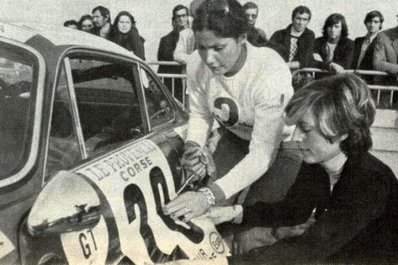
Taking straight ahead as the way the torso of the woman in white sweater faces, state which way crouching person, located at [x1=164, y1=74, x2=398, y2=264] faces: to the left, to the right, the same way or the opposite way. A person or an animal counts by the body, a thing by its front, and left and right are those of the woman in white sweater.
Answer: the same way

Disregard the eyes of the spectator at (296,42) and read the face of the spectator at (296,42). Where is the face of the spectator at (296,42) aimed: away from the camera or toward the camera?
toward the camera

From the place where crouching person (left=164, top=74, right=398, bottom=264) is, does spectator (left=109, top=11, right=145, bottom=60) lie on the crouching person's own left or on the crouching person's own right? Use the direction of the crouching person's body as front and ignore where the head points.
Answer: on the crouching person's own right

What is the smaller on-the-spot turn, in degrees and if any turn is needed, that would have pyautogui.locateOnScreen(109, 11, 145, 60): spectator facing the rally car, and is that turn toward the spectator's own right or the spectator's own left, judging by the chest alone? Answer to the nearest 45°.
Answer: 0° — they already face it

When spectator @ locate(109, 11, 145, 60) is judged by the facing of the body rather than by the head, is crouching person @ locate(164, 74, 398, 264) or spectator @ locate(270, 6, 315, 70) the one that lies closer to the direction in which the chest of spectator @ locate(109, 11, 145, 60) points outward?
the crouching person

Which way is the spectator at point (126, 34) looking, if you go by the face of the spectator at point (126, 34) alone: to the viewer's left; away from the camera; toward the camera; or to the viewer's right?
toward the camera

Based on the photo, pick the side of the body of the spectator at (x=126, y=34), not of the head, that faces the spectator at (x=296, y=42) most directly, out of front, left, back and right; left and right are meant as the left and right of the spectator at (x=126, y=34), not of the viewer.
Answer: left

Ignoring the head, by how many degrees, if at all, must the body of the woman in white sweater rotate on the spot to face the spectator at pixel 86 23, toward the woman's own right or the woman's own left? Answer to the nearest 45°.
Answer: approximately 90° to the woman's own right

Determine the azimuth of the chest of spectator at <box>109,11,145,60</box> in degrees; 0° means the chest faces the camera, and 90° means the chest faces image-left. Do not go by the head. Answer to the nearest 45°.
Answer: approximately 0°

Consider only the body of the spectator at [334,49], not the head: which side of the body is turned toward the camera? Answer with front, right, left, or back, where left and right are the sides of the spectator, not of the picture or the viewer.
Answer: front

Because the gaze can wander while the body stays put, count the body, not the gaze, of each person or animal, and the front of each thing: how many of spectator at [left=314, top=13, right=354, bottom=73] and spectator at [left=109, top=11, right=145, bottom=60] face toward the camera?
2

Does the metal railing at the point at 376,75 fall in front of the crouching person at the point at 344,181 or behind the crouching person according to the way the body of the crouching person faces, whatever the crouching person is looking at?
behind

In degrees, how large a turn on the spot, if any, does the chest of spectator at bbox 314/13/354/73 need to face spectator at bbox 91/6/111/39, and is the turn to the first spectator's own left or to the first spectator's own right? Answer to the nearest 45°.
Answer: approximately 90° to the first spectator's own right

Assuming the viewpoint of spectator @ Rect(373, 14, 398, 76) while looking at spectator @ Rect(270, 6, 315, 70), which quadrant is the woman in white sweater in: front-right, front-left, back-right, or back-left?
front-left

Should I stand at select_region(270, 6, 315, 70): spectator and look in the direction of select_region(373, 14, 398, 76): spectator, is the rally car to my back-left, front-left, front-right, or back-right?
back-right

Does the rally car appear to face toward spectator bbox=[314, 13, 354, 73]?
no

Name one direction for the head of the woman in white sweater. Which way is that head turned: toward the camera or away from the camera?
toward the camera

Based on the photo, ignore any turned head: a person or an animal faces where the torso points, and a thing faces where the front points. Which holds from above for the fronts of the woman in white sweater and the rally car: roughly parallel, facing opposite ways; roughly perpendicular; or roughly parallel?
roughly parallel
